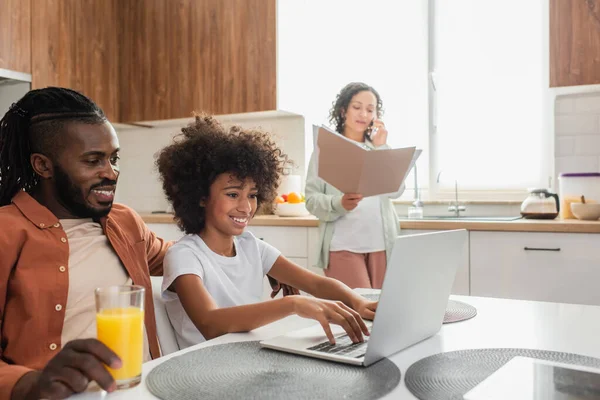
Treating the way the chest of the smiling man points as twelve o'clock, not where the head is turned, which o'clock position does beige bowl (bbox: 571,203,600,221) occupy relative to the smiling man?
The beige bowl is roughly at 10 o'clock from the smiling man.

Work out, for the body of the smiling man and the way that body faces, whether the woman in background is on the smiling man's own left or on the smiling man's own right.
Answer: on the smiling man's own left

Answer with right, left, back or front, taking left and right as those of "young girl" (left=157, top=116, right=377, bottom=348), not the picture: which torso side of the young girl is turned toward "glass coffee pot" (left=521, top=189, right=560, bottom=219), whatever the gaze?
left

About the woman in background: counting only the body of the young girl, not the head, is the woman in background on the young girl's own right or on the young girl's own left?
on the young girl's own left

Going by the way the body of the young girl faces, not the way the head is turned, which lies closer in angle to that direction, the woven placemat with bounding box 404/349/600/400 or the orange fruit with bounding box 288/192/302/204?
the woven placemat

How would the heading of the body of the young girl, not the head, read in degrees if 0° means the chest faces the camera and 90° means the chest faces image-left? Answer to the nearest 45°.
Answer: approximately 315°

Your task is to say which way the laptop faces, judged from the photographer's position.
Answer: facing away from the viewer and to the left of the viewer

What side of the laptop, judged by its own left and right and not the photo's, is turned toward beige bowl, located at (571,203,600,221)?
right
